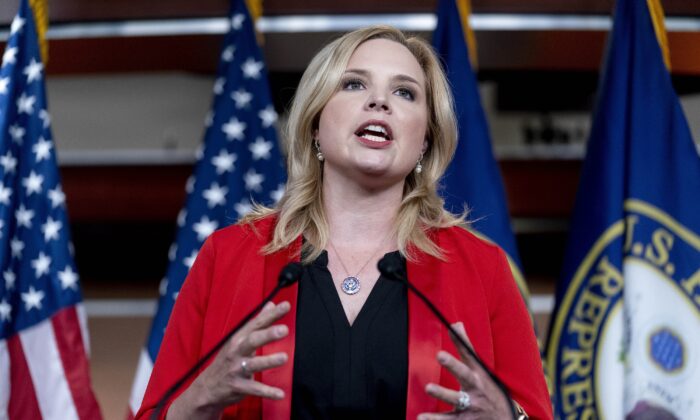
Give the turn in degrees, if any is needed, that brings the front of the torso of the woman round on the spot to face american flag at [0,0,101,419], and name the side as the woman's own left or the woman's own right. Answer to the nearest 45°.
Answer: approximately 135° to the woman's own right

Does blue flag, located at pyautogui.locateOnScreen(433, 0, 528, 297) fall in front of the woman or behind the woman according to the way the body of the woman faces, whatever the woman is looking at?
behind

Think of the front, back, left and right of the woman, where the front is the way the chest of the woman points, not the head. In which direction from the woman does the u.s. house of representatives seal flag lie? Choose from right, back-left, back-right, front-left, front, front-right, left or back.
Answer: back-left

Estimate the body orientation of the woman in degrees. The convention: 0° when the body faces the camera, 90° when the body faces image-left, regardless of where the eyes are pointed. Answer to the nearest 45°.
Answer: approximately 0°
